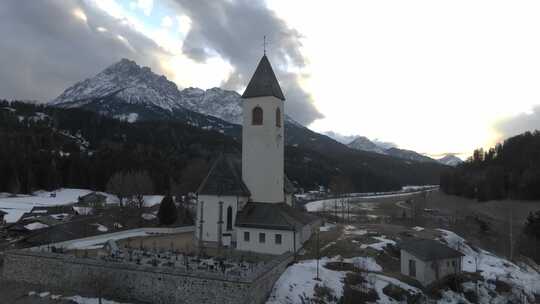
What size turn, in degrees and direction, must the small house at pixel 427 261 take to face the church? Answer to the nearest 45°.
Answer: approximately 45° to its right

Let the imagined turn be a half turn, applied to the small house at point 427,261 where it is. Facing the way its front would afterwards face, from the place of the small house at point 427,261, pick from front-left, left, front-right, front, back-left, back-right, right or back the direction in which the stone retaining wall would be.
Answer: back

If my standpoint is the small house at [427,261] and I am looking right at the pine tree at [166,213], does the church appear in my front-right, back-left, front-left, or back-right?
front-left

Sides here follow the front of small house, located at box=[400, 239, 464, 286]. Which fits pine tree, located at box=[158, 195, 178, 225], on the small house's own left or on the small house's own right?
on the small house's own right

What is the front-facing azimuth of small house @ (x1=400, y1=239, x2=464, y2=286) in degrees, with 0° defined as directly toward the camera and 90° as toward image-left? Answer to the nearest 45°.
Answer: approximately 45°

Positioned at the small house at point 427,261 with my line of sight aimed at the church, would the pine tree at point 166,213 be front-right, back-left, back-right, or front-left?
front-right
